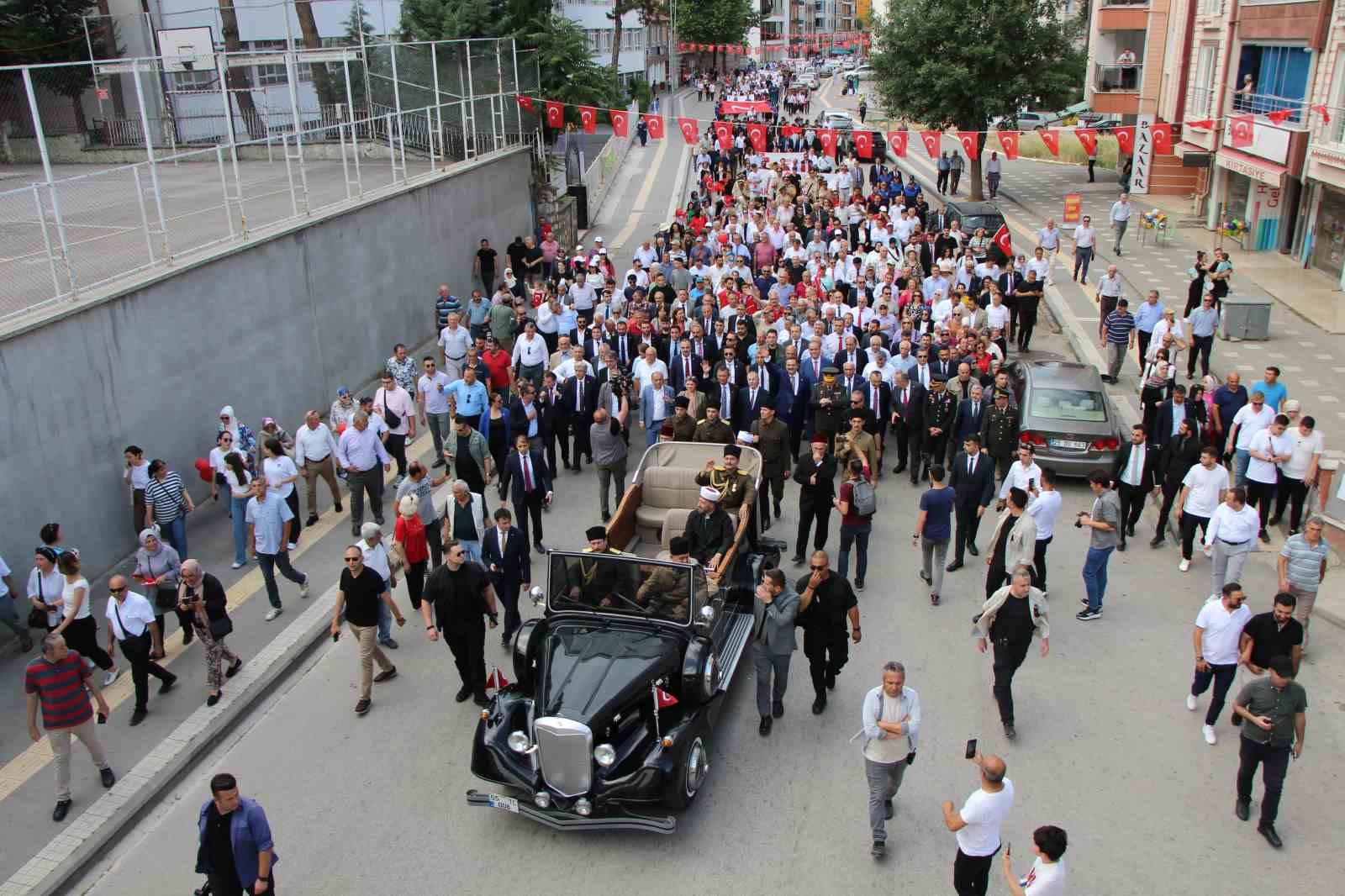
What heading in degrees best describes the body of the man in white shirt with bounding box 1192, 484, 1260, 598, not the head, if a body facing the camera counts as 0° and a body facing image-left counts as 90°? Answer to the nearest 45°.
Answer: approximately 0°

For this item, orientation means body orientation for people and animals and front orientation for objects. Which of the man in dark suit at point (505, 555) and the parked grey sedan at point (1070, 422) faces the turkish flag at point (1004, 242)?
the parked grey sedan

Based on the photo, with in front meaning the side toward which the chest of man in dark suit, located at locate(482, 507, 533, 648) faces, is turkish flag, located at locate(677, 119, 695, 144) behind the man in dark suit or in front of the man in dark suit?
behind

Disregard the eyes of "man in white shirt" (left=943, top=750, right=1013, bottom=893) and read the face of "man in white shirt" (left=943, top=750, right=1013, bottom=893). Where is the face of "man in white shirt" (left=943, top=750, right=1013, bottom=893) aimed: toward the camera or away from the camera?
away from the camera

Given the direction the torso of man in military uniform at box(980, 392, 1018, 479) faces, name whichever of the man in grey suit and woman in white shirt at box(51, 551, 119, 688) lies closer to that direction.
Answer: the man in grey suit

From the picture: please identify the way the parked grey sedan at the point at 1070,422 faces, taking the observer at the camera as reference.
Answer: facing away from the viewer

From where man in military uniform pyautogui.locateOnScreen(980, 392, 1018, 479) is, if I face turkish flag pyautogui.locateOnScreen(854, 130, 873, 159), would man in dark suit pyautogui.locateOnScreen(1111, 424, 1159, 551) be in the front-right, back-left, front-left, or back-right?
back-right

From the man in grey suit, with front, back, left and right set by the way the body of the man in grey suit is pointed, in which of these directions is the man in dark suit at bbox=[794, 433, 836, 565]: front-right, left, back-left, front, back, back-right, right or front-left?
back-right

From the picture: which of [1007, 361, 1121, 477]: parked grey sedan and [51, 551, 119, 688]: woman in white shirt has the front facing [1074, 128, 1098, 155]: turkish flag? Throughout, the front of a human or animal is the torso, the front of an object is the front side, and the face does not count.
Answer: the parked grey sedan

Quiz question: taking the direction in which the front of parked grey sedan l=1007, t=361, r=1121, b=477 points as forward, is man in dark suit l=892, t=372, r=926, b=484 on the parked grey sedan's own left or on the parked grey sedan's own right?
on the parked grey sedan's own left

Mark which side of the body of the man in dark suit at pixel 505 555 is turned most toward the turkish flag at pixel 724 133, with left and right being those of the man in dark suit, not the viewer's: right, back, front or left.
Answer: back
